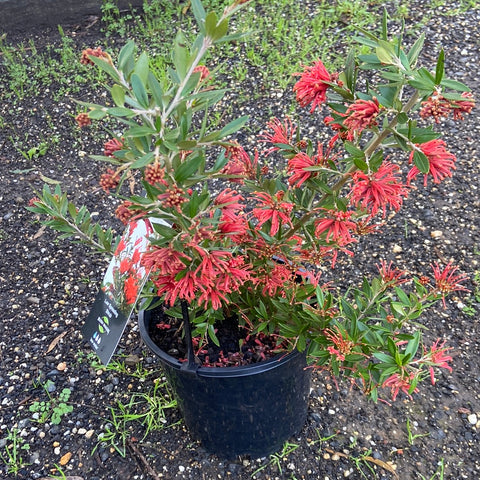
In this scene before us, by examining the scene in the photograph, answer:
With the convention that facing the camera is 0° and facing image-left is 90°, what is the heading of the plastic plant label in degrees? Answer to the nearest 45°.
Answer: approximately 45°
